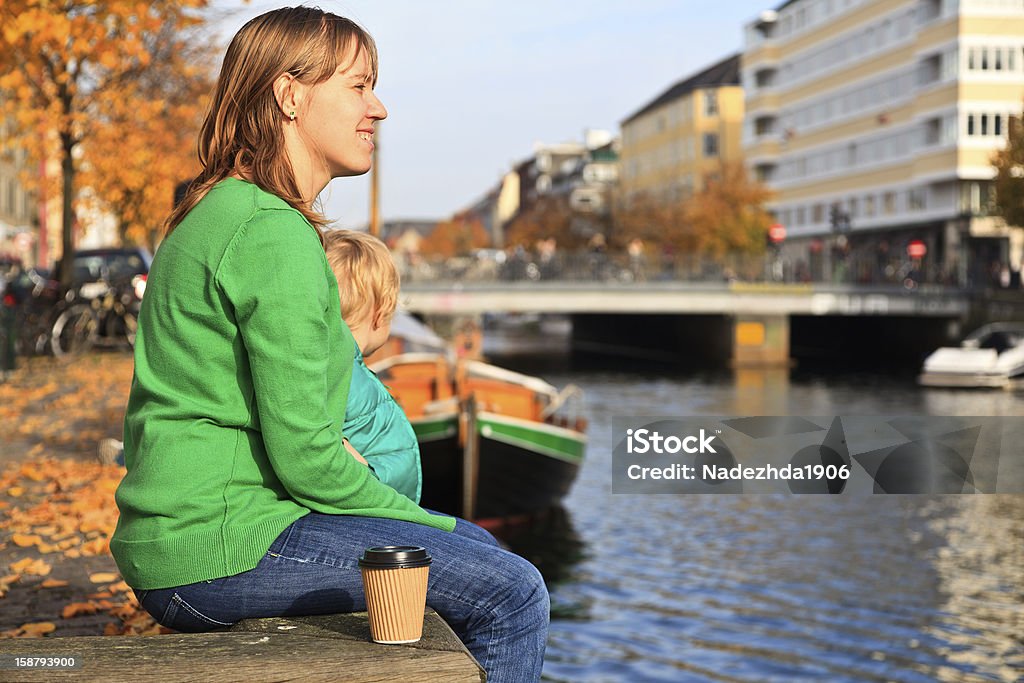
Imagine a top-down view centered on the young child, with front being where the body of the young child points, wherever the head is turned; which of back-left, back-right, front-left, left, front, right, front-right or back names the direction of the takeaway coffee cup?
back-right

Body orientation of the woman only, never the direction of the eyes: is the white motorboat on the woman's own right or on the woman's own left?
on the woman's own left

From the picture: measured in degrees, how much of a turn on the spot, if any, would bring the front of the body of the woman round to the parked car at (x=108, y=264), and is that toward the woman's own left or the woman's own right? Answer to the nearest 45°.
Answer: approximately 90° to the woman's own left

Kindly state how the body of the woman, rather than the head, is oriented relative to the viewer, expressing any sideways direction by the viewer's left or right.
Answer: facing to the right of the viewer

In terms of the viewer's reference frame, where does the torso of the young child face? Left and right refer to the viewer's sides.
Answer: facing away from the viewer and to the right of the viewer

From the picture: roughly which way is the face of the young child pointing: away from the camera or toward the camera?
away from the camera

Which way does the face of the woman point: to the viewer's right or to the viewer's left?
to the viewer's right
